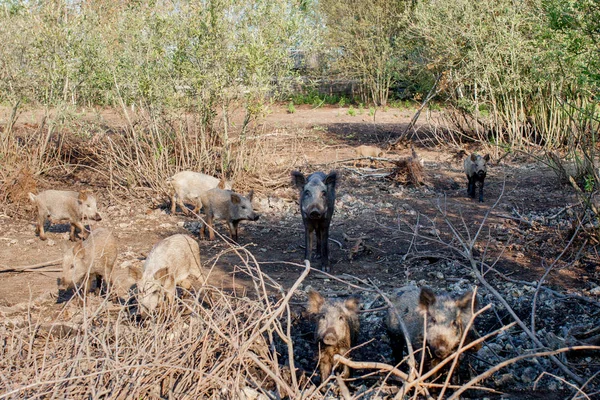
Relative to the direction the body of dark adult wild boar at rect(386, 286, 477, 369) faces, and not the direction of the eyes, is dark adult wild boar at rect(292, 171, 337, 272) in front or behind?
behind

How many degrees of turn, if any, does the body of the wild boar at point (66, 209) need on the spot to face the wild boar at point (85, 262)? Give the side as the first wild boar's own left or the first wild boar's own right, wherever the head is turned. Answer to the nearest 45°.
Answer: approximately 90° to the first wild boar's own right

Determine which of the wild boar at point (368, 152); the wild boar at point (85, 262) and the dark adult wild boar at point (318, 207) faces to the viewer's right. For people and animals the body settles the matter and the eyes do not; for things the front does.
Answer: the wild boar at point (368, 152)

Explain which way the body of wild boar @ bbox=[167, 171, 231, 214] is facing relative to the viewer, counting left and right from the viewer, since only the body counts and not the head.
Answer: facing to the right of the viewer

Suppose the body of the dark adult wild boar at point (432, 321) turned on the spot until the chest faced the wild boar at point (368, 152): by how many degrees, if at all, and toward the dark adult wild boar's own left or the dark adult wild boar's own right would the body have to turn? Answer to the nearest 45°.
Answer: approximately 135° to the dark adult wild boar's own left

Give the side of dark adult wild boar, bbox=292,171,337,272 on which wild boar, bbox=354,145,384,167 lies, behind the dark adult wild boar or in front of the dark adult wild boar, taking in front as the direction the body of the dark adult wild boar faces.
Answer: behind

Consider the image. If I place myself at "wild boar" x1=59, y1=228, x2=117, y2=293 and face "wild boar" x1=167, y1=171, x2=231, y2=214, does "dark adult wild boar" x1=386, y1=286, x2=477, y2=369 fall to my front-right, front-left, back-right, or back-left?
back-right

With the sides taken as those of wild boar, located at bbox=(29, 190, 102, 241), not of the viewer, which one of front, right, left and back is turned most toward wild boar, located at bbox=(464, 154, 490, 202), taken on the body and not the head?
front

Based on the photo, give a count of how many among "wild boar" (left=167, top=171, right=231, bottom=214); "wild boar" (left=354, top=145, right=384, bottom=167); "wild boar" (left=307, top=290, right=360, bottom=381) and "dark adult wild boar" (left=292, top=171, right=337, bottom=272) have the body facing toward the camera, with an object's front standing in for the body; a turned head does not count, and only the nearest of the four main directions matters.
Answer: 2

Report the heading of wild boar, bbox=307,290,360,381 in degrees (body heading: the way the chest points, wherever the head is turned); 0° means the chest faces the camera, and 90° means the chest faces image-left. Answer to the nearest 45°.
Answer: approximately 0°

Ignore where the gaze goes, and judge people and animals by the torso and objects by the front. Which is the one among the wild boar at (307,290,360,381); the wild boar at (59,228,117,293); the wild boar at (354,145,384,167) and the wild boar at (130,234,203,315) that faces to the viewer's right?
the wild boar at (354,145,384,167)

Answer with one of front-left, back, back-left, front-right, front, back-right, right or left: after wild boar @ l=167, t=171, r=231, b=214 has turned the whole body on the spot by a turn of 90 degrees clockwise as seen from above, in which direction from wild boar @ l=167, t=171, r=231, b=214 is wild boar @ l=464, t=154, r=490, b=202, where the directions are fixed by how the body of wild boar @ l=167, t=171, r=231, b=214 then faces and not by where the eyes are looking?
left
